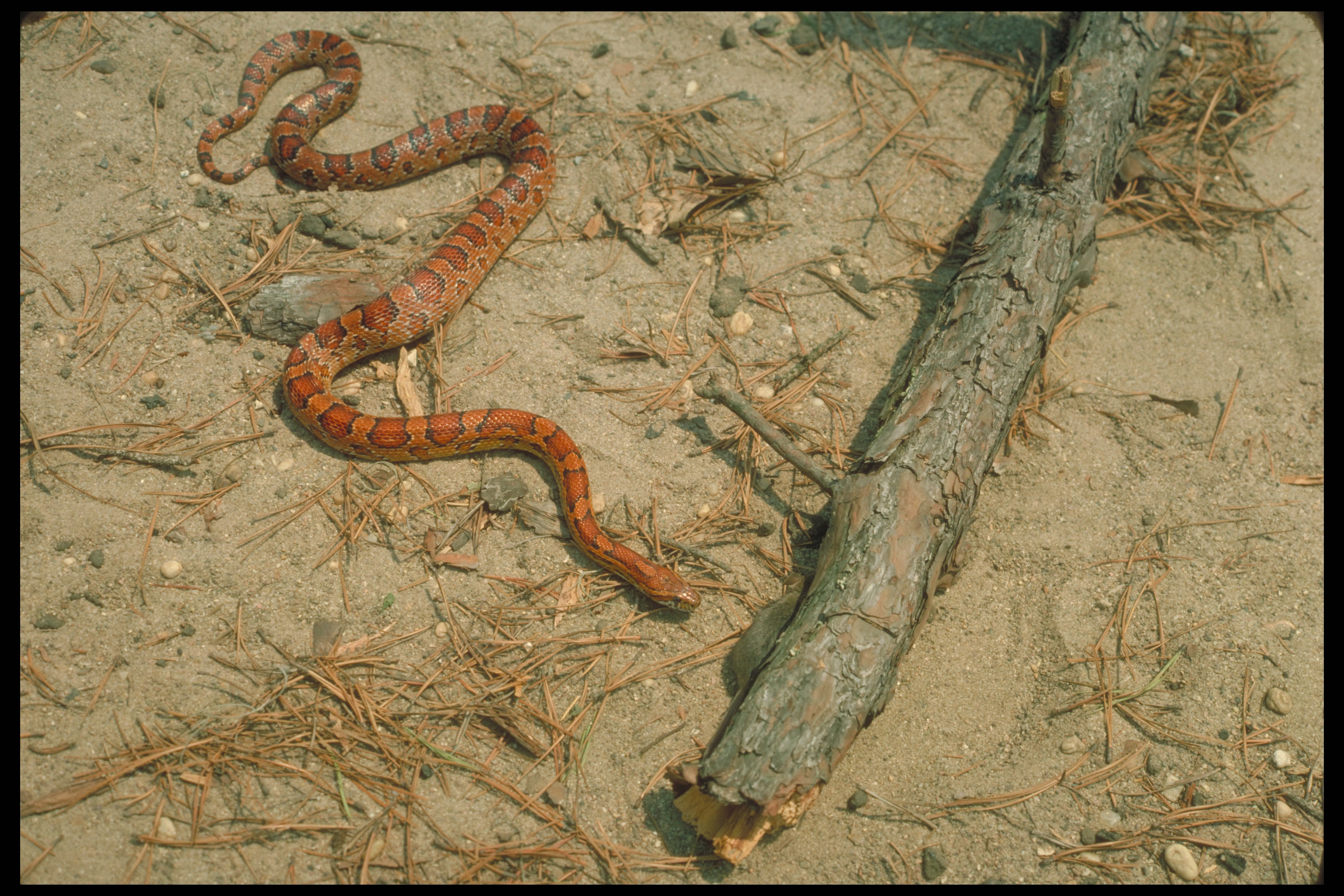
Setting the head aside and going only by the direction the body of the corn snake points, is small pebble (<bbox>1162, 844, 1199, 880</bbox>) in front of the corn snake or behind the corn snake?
in front

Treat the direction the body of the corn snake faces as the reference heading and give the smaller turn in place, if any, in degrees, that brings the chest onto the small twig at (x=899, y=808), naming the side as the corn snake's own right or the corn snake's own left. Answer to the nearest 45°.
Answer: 0° — it already faces it

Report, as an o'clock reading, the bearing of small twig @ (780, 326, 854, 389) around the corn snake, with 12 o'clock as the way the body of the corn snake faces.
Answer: The small twig is roughly at 11 o'clock from the corn snake.

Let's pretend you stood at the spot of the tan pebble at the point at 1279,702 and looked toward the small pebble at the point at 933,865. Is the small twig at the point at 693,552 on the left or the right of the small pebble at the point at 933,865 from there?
right

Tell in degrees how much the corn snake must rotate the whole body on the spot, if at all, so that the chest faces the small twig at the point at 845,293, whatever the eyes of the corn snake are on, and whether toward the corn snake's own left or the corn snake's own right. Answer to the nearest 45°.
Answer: approximately 45° to the corn snake's own left

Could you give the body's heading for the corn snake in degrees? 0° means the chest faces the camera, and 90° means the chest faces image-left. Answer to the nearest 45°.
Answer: approximately 315°
